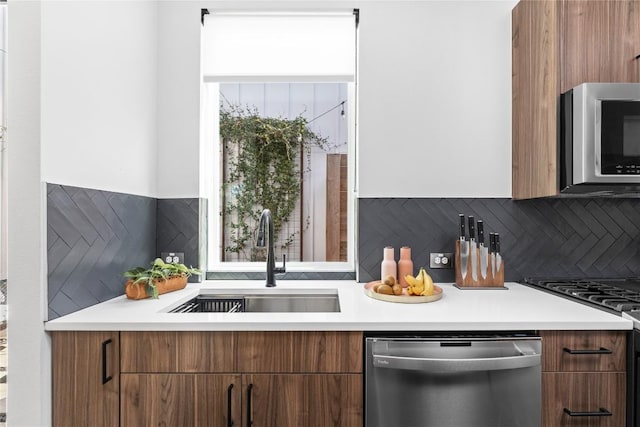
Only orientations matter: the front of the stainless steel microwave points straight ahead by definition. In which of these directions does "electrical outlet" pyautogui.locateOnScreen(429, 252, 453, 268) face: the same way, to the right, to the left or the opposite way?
the same way

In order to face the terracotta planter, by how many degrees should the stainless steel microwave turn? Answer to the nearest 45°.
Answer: approximately 45° to its right

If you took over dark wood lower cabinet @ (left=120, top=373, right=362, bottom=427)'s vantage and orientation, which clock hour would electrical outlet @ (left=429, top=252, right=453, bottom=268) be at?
The electrical outlet is roughly at 8 o'clock from the dark wood lower cabinet.

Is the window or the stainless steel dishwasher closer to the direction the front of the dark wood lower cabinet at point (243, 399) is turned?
the stainless steel dishwasher

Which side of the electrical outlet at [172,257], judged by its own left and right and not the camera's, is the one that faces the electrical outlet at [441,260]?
left

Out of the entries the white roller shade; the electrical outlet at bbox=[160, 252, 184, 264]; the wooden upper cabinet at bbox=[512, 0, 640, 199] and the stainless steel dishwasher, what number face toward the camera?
4

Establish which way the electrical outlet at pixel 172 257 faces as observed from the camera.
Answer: facing the viewer

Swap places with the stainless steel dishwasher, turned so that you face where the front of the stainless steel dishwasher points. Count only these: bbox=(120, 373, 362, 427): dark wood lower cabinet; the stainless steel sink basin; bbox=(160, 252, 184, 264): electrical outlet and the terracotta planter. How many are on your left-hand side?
0

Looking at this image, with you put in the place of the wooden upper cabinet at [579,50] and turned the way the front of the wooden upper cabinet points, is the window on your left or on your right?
on your right

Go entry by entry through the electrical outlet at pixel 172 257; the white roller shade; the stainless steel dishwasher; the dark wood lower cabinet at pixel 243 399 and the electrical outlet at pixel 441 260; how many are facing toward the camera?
5

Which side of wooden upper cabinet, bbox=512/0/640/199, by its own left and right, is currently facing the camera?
front

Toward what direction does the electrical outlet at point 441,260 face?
toward the camera
